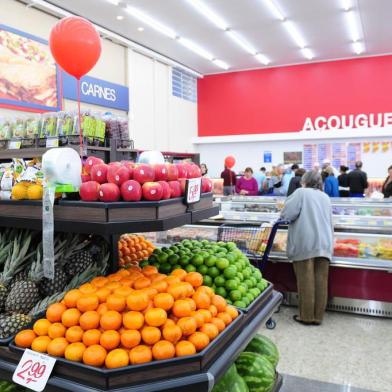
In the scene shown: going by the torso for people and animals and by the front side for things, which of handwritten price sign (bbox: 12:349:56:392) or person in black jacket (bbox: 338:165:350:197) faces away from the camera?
the person in black jacket

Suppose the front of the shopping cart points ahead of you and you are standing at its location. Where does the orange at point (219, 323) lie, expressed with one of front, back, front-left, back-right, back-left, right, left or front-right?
left

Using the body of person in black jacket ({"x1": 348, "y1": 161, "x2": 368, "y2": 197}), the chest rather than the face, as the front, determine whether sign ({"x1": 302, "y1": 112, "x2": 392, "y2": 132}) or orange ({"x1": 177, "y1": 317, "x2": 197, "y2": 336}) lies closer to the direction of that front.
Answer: the sign

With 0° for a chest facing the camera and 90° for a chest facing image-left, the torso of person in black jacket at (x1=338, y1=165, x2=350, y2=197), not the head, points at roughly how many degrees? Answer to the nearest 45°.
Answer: approximately 180°

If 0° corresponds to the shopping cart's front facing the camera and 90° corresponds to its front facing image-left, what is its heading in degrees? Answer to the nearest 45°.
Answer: approximately 90°

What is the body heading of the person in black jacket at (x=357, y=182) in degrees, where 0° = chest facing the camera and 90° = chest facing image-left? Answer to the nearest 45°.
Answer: approximately 180°

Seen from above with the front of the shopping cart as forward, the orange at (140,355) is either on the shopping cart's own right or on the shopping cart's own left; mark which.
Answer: on the shopping cart's own left

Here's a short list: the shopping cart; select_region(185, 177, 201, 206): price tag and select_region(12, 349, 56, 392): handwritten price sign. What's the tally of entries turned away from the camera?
0

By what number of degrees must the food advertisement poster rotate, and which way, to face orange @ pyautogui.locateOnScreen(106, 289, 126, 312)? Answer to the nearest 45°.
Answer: approximately 45° to its right

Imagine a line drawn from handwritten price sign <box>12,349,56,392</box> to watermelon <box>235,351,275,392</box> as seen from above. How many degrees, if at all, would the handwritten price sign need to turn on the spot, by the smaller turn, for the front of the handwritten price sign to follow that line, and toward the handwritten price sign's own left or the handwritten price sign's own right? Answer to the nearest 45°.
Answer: approximately 90° to the handwritten price sign's own left

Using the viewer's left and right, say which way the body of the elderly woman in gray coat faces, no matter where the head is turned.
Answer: facing away from the viewer and to the left of the viewer

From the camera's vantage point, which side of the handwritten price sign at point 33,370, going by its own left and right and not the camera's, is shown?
front

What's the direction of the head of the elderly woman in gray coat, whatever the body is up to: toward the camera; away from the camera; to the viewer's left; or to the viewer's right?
away from the camera

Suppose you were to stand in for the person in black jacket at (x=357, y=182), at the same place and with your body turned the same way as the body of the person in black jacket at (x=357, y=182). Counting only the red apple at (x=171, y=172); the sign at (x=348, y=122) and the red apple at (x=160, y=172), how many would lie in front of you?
1

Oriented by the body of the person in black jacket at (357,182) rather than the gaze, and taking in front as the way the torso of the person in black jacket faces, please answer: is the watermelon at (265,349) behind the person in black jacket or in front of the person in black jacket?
behind
